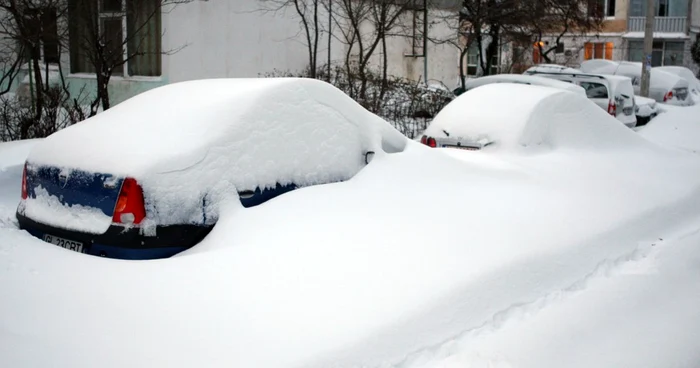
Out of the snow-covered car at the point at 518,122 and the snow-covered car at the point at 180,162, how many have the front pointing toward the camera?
0

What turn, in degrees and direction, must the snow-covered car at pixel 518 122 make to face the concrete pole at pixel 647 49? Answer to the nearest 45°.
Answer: approximately 45° to its left

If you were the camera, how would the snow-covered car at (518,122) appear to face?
facing away from the viewer and to the right of the viewer

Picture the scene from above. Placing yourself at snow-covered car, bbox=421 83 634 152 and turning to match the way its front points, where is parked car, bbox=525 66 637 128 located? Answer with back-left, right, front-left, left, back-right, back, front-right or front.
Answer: front-left

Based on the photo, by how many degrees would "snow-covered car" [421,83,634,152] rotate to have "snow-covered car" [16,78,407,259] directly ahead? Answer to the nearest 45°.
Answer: approximately 180°

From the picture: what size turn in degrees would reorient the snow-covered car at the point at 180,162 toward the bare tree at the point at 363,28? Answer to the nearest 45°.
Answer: approximately 45° to its left

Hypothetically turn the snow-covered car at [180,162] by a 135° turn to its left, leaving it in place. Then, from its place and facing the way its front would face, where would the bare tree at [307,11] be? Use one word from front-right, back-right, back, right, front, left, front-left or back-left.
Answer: right

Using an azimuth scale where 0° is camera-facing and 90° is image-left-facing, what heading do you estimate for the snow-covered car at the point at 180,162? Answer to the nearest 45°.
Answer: approximately 225°
